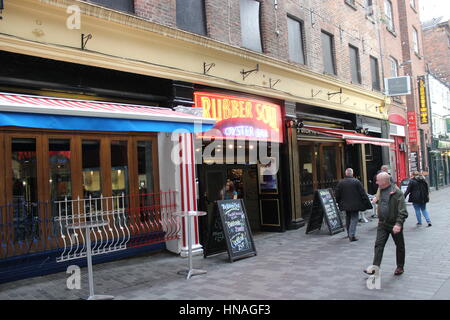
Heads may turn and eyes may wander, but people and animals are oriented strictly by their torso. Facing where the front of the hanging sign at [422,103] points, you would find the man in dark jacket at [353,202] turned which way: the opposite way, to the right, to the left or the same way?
the opposite way

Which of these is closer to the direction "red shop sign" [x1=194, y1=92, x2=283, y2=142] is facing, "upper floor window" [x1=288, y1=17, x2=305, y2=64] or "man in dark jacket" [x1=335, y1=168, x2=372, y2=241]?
the man in dark jacket

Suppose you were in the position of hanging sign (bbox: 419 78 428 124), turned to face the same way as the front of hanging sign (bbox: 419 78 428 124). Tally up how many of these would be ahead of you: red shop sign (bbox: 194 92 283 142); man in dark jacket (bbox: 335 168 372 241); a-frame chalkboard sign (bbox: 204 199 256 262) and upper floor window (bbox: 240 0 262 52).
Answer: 4

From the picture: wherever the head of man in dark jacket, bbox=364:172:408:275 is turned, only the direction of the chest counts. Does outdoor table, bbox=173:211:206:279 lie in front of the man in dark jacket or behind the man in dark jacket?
in front

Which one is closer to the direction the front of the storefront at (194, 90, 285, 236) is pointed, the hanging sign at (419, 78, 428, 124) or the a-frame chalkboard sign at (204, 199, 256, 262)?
the a-frame chalkboard sign

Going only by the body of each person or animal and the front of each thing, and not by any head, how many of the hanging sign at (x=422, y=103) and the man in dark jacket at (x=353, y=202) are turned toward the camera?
1

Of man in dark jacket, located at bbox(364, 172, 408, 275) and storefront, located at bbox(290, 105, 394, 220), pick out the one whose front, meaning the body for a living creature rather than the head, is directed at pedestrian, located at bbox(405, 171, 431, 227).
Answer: the storefront

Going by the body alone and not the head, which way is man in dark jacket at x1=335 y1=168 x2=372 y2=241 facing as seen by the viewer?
away from the camera

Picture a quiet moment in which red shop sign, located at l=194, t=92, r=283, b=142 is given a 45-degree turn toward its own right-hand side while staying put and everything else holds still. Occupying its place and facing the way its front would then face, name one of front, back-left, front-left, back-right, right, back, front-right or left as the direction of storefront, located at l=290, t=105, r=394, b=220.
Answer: back-left

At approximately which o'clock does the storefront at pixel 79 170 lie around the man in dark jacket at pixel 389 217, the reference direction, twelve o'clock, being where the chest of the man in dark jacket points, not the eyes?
The storefront is roughly at 1 o'clock from the man in dark jacket.

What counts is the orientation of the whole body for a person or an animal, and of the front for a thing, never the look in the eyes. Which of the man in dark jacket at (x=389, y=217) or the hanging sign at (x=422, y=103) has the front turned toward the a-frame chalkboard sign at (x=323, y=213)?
the hanging sign
